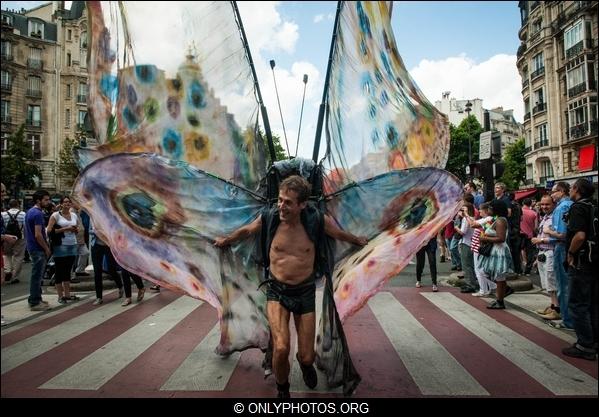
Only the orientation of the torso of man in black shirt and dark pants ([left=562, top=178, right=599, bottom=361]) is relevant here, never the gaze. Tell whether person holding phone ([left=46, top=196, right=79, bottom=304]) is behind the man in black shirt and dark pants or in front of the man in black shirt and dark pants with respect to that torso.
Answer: in front

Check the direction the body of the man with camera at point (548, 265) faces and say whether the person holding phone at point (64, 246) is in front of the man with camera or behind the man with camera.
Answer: in front

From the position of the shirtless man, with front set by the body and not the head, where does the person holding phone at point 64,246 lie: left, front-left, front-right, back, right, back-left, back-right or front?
back-right

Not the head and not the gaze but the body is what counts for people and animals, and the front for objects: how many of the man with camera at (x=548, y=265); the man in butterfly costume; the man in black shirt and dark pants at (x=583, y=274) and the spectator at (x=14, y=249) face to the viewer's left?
2

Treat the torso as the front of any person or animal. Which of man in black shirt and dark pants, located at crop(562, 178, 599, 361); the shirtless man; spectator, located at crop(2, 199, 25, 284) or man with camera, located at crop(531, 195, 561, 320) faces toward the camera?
the shirtless man

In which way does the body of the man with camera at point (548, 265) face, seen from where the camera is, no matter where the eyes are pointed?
to the viewer's left

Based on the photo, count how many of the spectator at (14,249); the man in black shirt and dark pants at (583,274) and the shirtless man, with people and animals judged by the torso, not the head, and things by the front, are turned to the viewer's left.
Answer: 1

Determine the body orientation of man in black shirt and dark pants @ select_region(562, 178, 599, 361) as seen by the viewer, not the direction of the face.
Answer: to the viewer's left

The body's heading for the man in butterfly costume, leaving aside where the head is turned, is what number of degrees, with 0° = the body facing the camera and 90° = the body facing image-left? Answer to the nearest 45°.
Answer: approximately 0°
